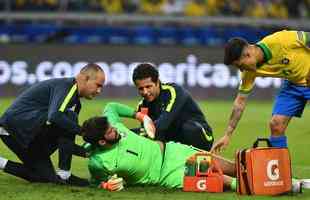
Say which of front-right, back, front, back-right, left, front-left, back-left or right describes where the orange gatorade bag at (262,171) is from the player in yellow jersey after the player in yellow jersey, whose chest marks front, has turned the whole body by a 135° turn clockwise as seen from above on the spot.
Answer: back

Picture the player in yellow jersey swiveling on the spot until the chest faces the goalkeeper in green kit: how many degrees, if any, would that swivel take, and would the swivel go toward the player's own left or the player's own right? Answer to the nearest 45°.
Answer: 0° — they already face them

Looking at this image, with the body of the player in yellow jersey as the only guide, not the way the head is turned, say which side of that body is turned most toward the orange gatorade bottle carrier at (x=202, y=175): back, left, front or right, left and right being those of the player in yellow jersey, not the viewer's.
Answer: front

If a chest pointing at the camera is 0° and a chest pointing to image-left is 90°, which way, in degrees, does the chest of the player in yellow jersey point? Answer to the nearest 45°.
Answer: approximately 45°

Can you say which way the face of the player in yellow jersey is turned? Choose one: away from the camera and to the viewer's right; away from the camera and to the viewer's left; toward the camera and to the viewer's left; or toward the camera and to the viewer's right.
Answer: toward the camera and to the viewer's left
